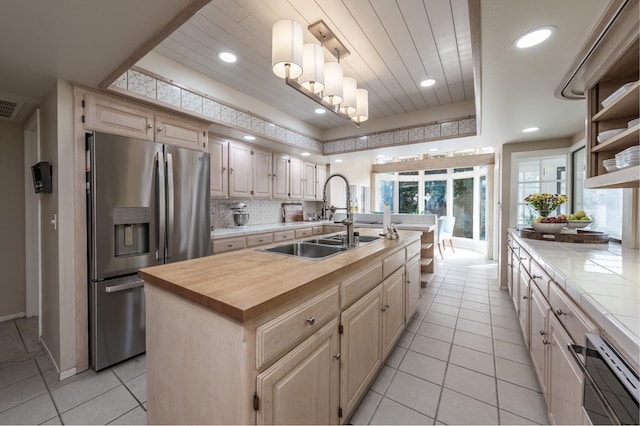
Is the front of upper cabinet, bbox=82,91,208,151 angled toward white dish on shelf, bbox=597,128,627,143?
yes

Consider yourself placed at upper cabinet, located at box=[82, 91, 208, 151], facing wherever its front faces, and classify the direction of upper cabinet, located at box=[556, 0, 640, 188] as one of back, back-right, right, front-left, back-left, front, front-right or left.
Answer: front

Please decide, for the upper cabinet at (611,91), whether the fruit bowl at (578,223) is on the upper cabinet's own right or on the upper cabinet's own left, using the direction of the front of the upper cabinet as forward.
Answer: on the upper cabinet's own right

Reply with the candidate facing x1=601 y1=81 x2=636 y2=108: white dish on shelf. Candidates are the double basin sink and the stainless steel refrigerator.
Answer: the stainless steel refrigerator

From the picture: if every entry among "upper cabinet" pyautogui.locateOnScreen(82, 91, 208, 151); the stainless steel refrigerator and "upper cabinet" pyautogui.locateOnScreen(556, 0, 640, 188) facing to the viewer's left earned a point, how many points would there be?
1

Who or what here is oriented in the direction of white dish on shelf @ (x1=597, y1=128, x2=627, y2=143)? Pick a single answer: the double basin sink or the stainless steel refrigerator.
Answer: the stainless steel refrigerator

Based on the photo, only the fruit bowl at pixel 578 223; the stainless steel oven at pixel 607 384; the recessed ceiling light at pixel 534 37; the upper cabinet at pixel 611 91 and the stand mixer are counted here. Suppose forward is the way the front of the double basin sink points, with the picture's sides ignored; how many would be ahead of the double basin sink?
1

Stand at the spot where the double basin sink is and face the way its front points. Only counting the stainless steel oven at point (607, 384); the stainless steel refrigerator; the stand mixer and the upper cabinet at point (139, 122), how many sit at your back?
1

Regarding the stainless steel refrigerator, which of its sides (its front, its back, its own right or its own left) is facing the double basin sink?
front

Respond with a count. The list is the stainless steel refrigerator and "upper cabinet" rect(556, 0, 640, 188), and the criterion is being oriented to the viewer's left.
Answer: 1

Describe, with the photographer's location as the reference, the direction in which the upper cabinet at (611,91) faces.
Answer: facing to the left of the viewer

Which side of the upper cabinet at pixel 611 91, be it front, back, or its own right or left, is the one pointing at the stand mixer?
front
